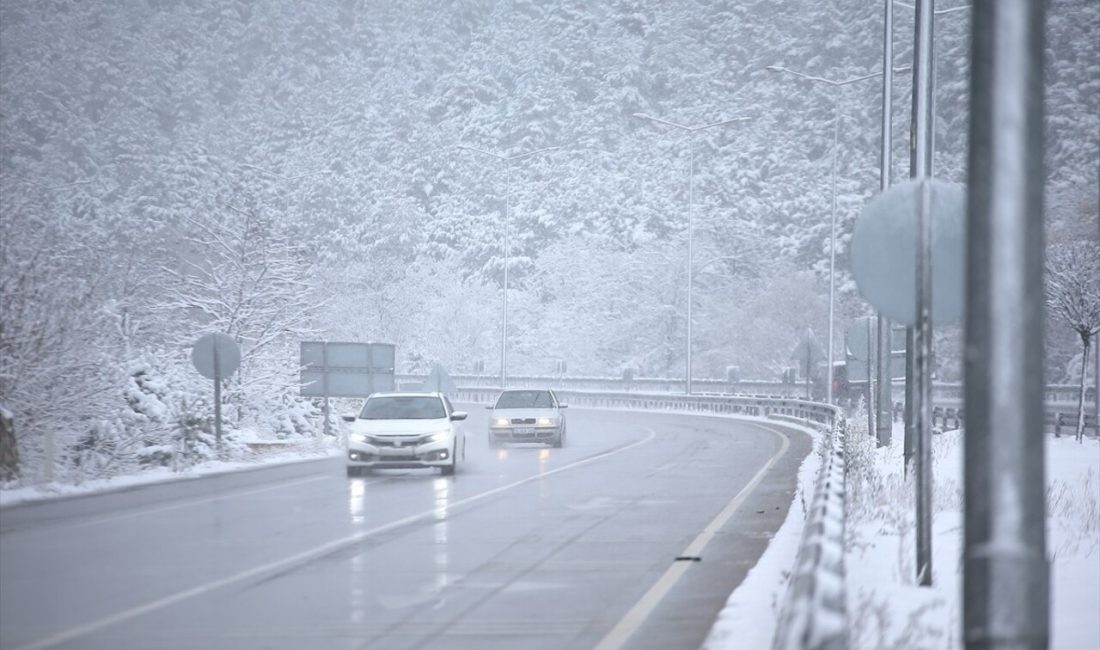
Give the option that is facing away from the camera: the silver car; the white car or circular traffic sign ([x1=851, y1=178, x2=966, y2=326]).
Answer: the circular traffic sign

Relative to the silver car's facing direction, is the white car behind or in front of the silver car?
in front

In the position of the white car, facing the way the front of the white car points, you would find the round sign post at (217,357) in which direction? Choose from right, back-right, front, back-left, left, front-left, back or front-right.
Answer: back-right

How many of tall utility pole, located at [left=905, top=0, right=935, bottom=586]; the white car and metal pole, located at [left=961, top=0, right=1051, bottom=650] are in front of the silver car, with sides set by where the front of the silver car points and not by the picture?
3

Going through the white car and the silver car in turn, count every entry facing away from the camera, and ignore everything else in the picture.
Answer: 0

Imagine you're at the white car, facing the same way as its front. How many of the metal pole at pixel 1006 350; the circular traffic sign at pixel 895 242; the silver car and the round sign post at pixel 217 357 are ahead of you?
2

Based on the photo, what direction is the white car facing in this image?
toward the camera

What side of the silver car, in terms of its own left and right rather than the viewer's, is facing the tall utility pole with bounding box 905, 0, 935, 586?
front

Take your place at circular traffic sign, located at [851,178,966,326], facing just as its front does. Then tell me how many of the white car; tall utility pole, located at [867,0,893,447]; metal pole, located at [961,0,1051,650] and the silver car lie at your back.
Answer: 1

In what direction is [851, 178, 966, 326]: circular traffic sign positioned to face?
away from the camera

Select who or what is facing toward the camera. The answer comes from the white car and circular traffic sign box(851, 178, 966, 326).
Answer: the white car

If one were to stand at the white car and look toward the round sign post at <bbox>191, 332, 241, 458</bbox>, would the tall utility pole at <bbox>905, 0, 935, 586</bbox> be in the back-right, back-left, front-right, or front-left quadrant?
back-left

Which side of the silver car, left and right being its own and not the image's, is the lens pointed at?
front

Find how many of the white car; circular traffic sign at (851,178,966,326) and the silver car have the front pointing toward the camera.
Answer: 2

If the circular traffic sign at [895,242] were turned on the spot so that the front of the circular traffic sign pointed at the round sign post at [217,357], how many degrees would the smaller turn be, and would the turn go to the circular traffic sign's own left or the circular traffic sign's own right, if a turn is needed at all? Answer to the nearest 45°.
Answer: approximately 45° to the circular traffic sign's own left

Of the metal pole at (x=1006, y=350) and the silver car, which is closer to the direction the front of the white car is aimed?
the metal pole

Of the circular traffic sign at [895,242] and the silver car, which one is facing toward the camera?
the silver car

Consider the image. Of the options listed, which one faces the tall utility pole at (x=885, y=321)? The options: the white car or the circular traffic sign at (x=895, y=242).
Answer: the circular traffic sign
